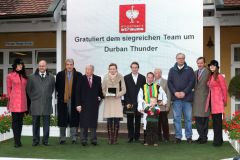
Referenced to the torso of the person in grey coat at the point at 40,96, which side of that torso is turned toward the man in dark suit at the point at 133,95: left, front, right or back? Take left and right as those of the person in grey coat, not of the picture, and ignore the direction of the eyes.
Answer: left

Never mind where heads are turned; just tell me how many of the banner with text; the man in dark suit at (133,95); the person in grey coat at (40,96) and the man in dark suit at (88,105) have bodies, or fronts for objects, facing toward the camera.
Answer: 4

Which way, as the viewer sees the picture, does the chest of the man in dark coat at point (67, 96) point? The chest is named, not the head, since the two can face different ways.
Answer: toward the camera

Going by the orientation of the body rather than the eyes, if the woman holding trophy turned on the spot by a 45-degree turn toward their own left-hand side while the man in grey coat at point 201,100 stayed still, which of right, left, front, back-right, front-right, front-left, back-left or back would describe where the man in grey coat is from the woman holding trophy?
front-left

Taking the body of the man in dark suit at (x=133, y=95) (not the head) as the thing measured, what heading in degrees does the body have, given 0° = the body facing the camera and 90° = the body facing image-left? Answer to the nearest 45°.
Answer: approximately 0°

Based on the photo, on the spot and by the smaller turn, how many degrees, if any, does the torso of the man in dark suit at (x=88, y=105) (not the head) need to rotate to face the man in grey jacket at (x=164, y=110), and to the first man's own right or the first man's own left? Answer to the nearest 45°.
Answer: approximately 90° to the first man's own left

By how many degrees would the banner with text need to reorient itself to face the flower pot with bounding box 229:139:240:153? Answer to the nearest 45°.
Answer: approximately 45° to its left

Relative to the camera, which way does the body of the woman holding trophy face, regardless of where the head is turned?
toward the camera

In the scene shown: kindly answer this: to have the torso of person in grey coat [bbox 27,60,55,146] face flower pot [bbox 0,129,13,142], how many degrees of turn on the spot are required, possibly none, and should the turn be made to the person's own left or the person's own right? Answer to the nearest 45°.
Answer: approximately 135° to the person's own right

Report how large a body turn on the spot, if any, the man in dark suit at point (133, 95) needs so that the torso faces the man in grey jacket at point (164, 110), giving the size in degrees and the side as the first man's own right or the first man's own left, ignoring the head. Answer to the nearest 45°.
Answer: approximately 90° to the first man's own left

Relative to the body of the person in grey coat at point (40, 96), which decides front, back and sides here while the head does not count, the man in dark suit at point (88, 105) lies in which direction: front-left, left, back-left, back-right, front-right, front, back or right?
left
